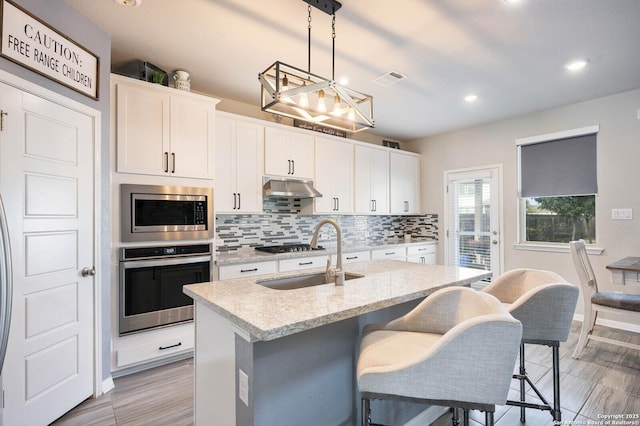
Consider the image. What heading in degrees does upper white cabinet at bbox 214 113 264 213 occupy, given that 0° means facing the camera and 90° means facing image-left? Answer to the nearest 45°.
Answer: approximately 315°

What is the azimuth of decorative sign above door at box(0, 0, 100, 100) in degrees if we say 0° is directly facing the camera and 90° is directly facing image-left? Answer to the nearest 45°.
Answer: approximately 315°

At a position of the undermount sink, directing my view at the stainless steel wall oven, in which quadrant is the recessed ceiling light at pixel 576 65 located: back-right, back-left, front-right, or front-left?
back-right

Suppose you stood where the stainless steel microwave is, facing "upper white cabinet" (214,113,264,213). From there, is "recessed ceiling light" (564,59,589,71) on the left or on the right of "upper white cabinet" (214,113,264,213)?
right

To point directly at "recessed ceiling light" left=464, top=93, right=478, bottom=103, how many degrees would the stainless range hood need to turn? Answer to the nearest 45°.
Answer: approximately 45° to its left

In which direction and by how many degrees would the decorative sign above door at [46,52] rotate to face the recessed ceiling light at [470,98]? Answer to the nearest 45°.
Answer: approximately 45° to its left

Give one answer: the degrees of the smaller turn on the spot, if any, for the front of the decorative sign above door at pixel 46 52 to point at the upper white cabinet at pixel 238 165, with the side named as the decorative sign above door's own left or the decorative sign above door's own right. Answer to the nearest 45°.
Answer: approximately 90° to the decorative sign above door's own left

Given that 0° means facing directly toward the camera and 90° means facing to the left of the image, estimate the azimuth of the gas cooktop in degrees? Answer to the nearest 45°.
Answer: approximately 315°
